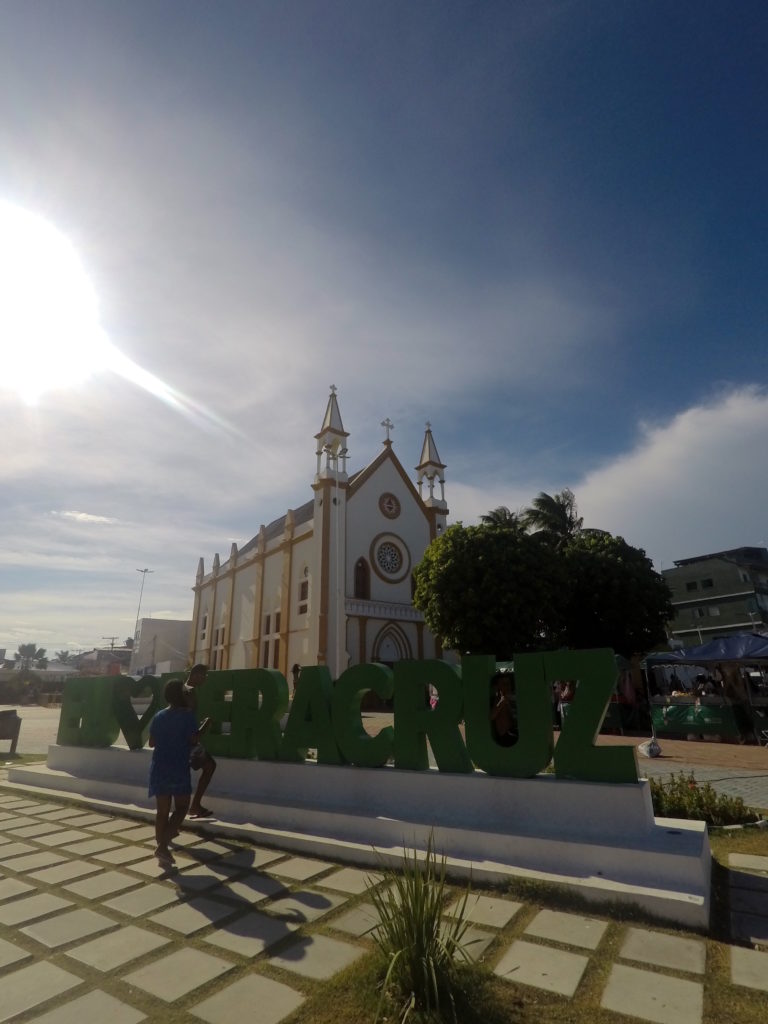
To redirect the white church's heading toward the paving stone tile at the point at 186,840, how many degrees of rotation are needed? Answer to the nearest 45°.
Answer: approximately 45° to its right

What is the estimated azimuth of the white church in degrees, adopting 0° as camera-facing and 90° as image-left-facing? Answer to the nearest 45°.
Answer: approximately 315°

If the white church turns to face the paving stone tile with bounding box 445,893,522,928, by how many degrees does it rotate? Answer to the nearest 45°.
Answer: approximately 45° to its right

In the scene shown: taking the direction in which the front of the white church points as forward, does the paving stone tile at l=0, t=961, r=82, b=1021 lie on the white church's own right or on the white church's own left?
on the white church's own right

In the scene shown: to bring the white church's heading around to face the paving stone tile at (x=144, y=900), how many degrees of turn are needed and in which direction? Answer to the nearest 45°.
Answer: approximately 45° to its right

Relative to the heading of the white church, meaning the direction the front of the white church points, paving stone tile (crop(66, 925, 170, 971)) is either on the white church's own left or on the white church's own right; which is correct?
on the white church's own right

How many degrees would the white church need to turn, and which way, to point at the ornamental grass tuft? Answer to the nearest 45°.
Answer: approximately 45° to its right

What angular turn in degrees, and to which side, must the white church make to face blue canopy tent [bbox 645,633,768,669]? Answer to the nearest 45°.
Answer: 0° — it already faces it

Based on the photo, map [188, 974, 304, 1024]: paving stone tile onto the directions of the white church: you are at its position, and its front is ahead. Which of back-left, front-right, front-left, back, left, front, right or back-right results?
front-right

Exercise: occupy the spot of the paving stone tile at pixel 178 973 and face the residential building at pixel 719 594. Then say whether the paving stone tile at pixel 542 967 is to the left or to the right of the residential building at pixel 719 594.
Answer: right

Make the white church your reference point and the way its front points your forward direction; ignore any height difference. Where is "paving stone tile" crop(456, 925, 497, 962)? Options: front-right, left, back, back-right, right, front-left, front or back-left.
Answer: front-right
